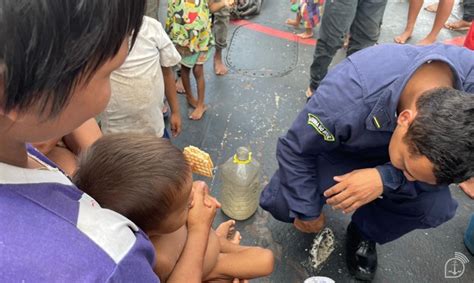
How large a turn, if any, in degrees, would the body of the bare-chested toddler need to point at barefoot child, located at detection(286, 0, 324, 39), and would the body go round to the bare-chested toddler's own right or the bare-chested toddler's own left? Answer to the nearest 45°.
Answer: approximately 45° to the bare-chested toddler's own left

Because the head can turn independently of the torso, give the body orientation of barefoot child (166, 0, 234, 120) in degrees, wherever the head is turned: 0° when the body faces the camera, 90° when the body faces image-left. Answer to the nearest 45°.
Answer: approximately 0°

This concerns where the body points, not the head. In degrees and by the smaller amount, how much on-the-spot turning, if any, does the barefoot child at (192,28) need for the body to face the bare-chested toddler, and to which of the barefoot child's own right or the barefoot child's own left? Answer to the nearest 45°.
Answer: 0° — they already face them
